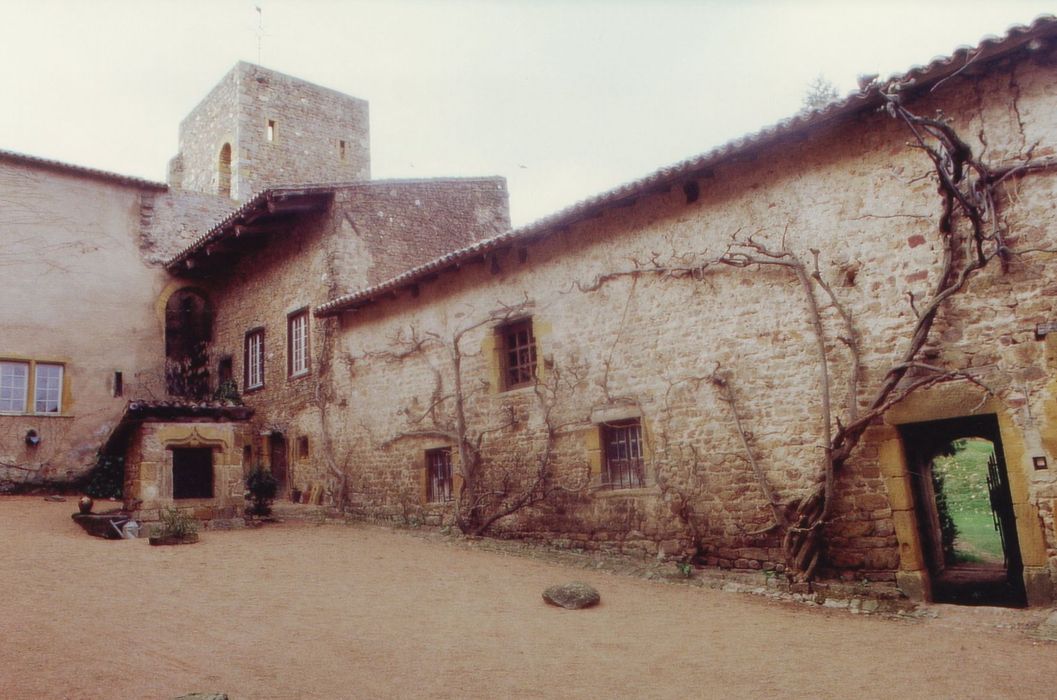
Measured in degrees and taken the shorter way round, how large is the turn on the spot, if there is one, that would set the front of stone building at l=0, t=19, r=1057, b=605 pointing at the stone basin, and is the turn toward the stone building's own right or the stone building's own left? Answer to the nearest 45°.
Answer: approximately 45° to the stone building's own right

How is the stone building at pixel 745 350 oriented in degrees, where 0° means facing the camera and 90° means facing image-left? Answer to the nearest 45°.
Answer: approximately 45°

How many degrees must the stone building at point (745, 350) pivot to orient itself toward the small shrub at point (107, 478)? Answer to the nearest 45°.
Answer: approximately 90° to its right

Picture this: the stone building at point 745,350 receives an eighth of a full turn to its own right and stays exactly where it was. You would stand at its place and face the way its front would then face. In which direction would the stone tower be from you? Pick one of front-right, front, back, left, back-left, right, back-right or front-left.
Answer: front-right

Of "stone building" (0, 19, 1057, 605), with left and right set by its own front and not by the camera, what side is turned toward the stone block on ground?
front

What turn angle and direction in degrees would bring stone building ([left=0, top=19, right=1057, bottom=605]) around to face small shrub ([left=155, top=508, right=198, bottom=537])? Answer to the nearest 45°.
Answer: approximately 45° to its right
